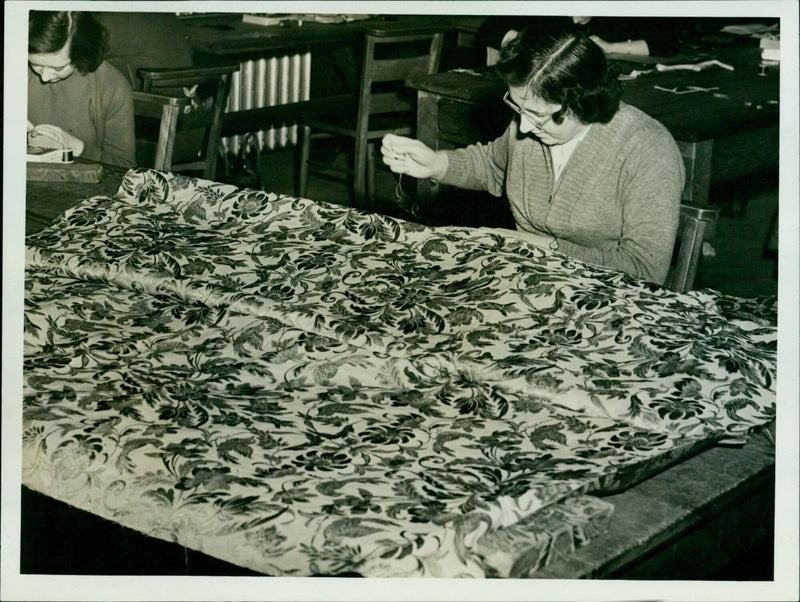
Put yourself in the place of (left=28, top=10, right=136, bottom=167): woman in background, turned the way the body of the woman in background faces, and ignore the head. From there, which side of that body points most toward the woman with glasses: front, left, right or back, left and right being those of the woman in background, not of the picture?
left

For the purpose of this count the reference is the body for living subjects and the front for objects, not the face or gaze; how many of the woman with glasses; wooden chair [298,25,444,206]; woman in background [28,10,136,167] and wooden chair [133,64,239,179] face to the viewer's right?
0

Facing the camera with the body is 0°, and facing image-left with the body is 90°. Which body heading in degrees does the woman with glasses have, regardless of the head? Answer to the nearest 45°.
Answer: approximately 45°

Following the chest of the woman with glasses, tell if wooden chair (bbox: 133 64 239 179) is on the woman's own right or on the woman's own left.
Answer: on the woman's own right

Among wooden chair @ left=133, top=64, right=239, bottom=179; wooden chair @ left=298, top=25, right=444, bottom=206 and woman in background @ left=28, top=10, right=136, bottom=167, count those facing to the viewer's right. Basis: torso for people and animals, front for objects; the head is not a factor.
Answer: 0

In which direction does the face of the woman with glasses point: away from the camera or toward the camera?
toward the camera

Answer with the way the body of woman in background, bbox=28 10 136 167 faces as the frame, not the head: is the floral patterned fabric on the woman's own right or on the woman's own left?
on the woman's own left
